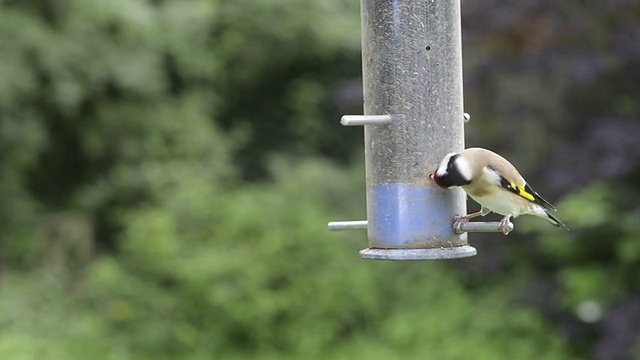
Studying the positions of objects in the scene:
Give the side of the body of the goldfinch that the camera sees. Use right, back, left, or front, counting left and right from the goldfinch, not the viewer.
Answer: left
